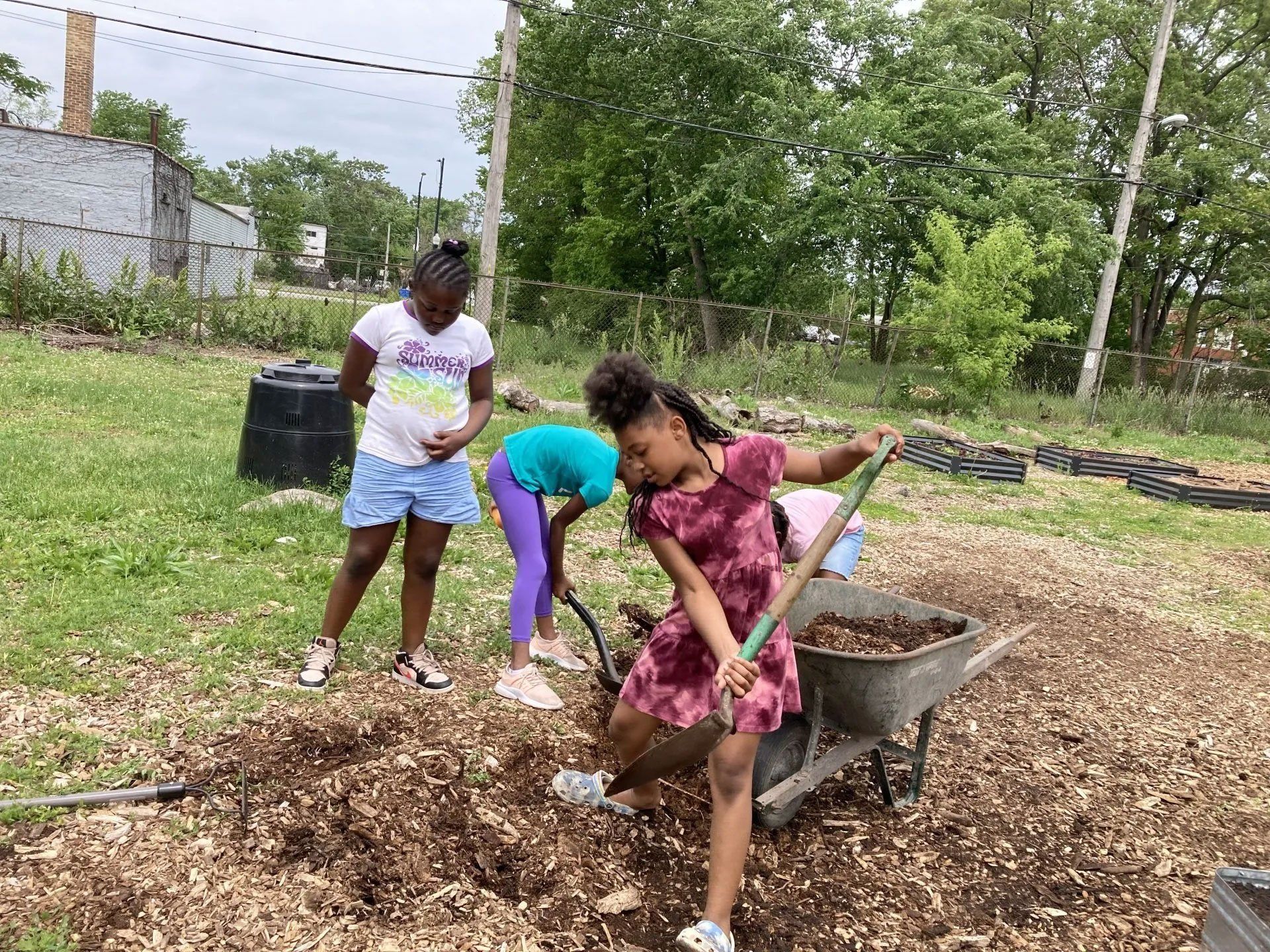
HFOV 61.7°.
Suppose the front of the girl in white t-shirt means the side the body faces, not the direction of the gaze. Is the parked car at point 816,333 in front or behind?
behind

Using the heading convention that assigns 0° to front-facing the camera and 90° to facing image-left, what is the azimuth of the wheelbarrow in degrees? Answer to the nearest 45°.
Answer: approximately 45°

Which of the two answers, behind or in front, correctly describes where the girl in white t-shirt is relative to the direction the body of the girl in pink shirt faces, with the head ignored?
in front

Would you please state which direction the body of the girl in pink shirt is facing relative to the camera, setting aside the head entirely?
to the viewer's left

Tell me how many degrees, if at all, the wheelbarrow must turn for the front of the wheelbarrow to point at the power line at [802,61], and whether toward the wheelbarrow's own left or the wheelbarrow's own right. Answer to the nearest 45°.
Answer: approximately 135° to the wheelbarrow's own right

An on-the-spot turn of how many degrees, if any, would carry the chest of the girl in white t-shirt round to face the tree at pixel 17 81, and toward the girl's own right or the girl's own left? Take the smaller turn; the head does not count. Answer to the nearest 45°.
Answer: approximately 180°

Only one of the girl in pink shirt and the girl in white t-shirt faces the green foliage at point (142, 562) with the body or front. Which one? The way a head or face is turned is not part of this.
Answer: the girl in pink shirt

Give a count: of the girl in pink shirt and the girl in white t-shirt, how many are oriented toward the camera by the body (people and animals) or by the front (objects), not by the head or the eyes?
1

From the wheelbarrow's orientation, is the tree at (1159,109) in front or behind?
behind

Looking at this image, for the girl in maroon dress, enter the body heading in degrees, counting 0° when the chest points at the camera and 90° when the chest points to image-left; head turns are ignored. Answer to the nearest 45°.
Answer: approximately 45°

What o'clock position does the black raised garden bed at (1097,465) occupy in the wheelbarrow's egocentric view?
The black raised garden bed is roughly at 5 o'clock from the wheelbarrow.

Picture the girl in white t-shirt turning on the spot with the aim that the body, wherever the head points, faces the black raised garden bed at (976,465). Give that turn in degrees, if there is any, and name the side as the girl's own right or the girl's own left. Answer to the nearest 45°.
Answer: approximately 135° to the girl's own left
